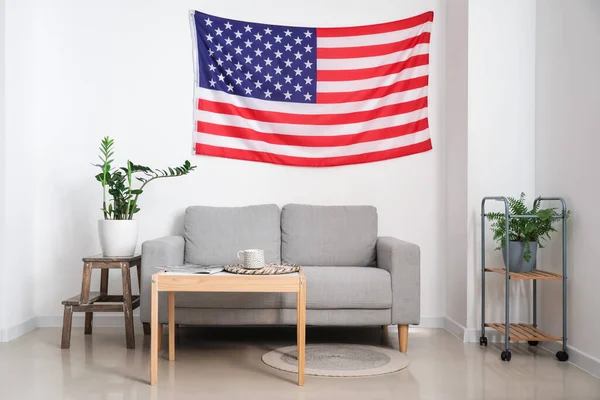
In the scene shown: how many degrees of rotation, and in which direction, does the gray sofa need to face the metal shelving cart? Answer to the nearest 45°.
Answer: approximately 90° to its left

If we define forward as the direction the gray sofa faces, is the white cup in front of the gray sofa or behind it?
in front

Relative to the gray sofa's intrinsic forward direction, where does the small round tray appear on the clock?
The small round tray is roughly at 1 o'clock from the gray sofa.

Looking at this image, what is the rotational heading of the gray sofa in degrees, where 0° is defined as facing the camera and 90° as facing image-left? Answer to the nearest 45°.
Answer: approximately 0°

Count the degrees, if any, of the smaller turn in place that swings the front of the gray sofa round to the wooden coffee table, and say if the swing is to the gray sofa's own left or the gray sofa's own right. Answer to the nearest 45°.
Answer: approximately 45° to the gray sofa's own right

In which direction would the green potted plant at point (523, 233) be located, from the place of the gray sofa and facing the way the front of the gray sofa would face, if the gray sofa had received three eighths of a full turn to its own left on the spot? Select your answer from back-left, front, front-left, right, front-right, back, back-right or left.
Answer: front-right

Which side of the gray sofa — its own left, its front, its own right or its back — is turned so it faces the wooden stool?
right

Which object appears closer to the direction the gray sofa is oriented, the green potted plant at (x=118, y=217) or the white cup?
the white cup

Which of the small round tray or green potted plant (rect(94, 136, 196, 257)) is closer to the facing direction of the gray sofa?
the small round tray

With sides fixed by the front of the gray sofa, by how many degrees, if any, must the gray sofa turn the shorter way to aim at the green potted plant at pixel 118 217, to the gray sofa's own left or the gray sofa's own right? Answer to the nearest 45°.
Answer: approximately 90° to the gray sofa's own right

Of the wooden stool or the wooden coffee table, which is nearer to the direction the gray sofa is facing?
the wooden coffee table
